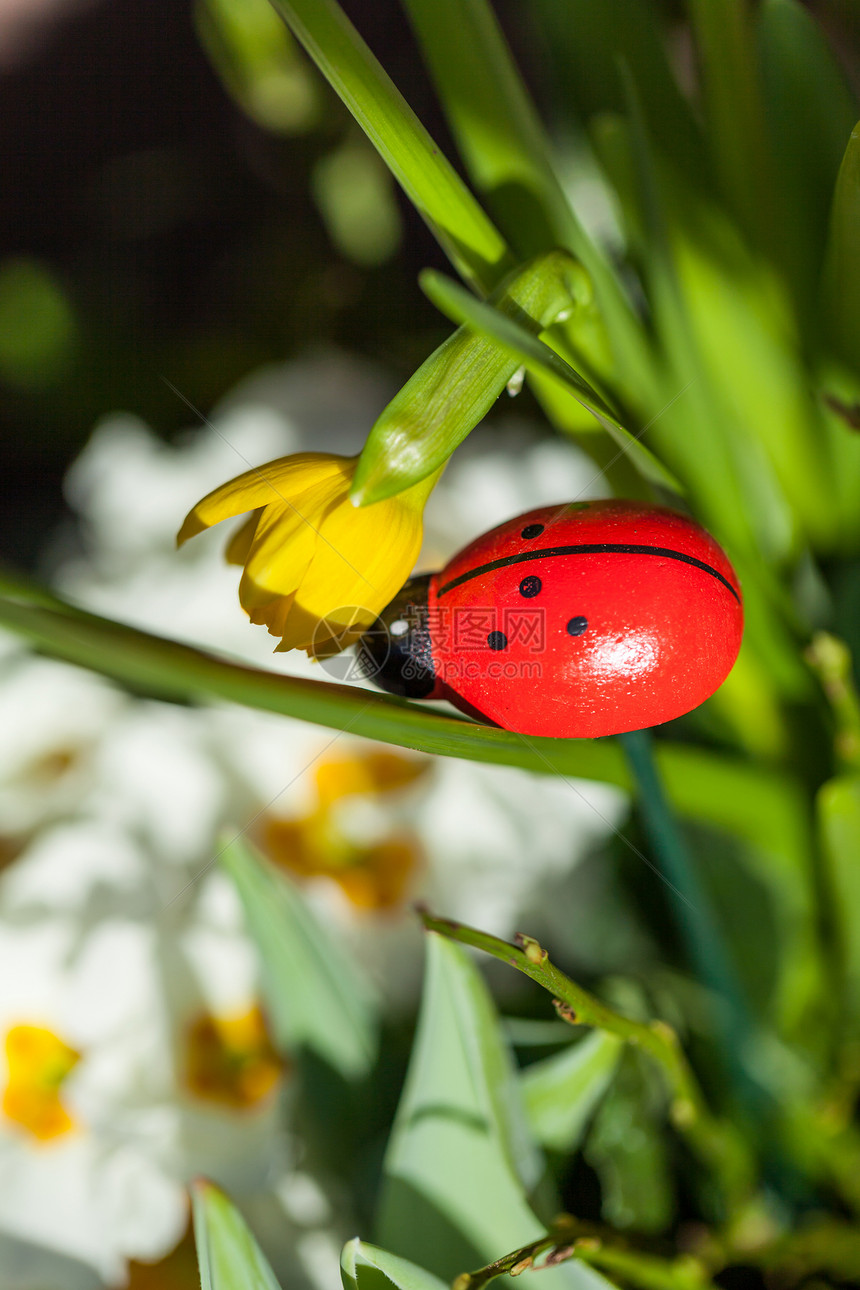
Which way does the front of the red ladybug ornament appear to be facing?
to the viewer's left

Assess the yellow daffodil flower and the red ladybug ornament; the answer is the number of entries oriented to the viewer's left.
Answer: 2

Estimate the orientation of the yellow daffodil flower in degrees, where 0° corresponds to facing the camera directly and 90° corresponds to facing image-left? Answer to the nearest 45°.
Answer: approximately 90°
